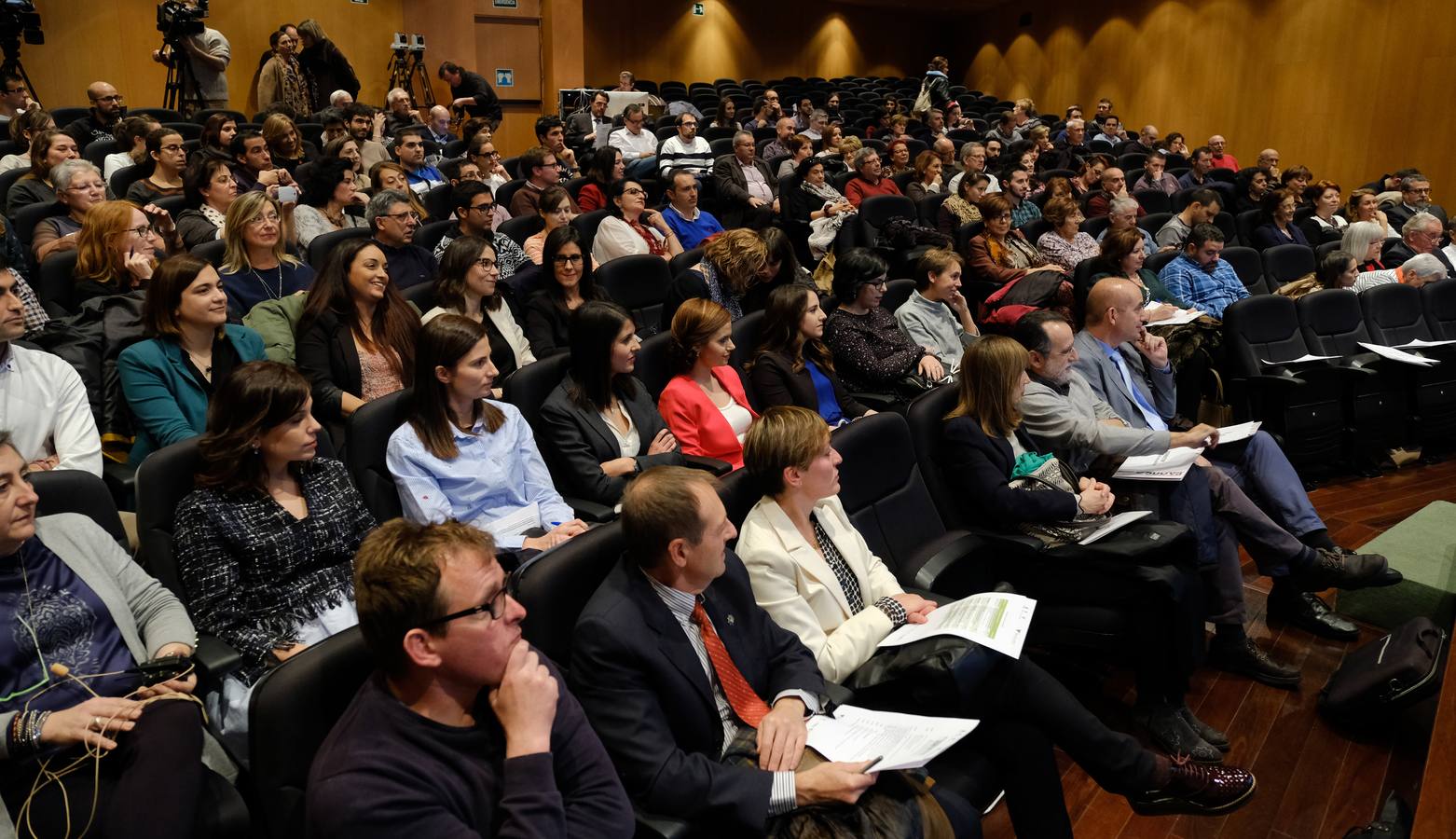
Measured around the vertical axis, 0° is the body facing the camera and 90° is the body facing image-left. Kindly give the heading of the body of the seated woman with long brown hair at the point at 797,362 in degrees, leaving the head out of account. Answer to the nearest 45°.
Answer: approximately 315°

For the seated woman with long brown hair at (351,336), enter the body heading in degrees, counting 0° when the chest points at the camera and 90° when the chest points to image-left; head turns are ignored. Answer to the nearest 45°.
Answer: approximately 315°

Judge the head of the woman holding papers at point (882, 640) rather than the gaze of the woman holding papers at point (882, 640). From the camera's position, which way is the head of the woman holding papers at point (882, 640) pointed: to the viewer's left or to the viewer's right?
to the viewer's right

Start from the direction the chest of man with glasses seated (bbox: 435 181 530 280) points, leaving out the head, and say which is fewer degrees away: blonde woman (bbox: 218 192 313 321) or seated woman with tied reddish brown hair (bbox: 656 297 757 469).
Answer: the seated woman with tied reddish brown hair

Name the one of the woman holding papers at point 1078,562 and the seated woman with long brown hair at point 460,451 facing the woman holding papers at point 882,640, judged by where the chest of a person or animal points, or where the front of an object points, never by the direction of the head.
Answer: the seated woman with long brown hair

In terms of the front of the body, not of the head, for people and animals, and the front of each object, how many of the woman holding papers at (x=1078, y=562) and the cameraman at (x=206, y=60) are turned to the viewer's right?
1

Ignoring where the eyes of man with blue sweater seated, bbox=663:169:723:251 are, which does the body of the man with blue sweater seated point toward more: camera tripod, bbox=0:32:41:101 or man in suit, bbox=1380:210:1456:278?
the man in suit

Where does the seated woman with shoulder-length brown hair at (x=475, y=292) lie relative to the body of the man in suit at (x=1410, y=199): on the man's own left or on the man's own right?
on the man's own right

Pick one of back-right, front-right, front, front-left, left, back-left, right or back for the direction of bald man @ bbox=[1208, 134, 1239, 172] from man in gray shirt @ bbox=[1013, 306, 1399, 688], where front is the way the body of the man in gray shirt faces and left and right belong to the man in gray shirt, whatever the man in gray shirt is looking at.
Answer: back-left

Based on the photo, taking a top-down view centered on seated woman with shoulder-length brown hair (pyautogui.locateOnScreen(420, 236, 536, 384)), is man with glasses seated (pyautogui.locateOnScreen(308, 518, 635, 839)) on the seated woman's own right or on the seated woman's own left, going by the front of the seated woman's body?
on the seated woman's own right

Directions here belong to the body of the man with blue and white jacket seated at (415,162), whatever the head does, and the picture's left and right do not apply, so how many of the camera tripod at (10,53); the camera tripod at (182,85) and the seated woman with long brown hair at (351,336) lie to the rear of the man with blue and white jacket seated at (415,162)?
2

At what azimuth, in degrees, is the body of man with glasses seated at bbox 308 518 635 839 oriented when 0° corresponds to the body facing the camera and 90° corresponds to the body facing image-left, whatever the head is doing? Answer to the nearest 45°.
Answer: approximately 315°

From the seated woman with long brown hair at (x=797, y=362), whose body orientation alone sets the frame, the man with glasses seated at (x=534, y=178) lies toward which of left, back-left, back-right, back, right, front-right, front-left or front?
back

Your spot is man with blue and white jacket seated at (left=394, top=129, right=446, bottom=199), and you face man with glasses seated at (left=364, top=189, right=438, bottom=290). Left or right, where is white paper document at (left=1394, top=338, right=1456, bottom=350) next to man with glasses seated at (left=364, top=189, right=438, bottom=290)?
left
